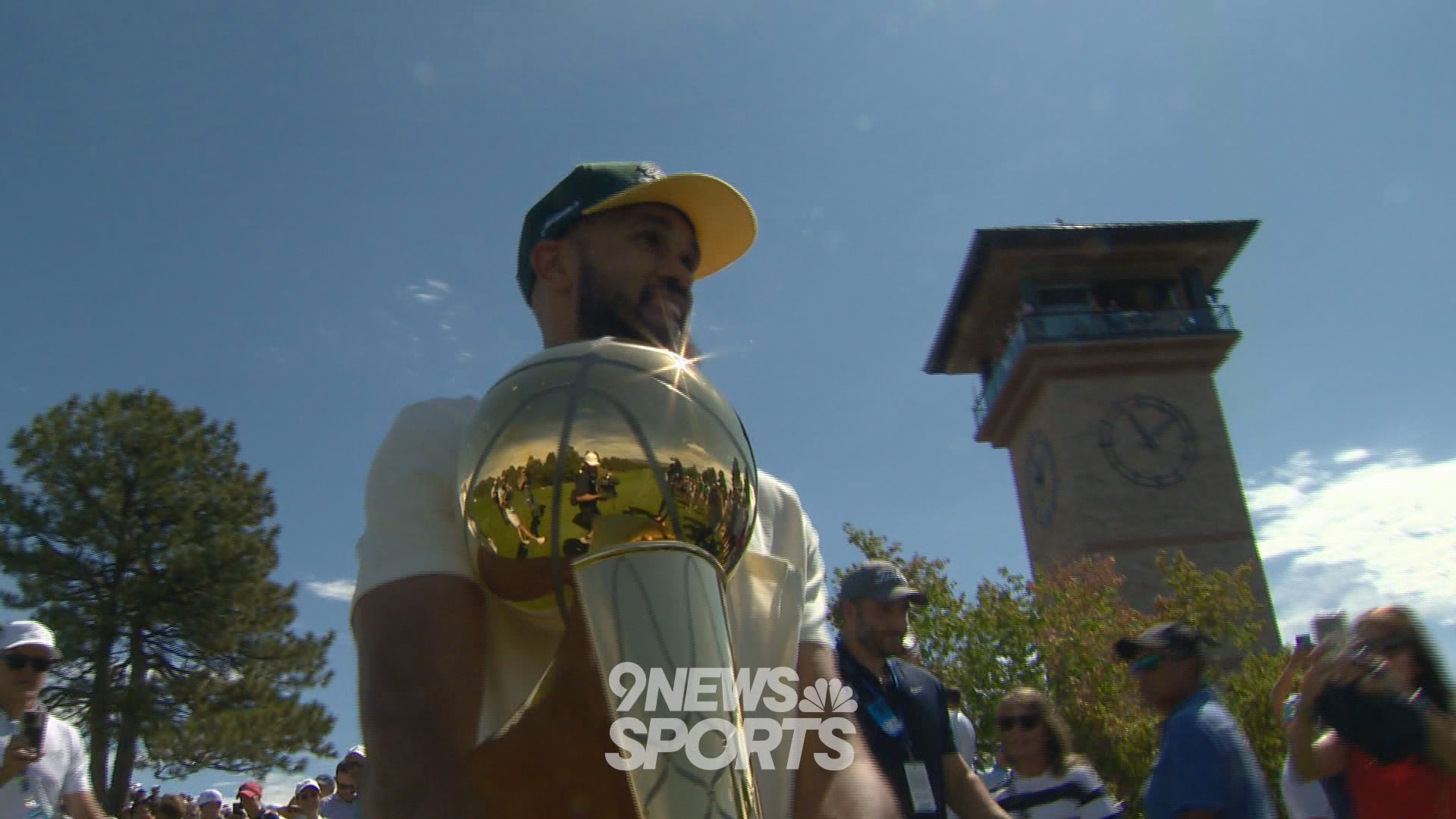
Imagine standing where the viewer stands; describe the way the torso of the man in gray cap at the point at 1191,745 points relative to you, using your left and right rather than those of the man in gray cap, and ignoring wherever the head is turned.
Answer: facing to the left of the viewer

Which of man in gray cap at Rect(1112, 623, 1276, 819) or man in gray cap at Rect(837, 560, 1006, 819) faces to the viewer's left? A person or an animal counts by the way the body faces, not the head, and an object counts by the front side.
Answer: man in gray cap at Rect(1112, 623, 1276, 819)

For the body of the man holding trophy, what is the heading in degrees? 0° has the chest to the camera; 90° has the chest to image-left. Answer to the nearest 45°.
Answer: approximately 315°

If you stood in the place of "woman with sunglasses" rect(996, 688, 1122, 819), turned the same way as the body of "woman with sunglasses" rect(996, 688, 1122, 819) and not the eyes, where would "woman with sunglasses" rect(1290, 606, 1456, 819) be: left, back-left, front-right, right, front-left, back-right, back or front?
left

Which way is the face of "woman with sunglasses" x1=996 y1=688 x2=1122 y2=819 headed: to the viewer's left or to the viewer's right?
to the viewer's left

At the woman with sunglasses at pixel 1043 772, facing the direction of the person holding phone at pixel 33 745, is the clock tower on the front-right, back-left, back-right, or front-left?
back-right

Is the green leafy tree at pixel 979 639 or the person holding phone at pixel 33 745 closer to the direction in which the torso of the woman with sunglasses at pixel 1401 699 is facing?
the person holding phone

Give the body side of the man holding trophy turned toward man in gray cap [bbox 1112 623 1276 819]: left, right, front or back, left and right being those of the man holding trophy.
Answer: left
